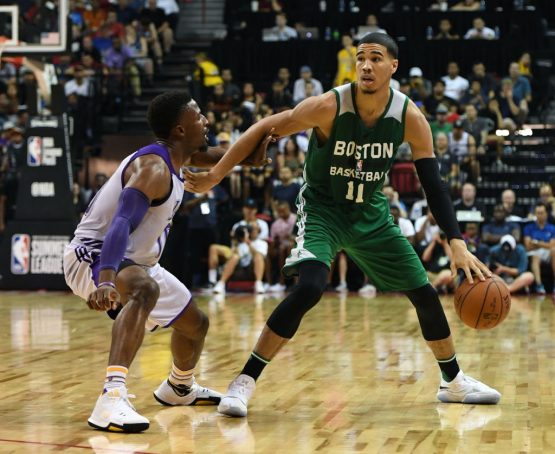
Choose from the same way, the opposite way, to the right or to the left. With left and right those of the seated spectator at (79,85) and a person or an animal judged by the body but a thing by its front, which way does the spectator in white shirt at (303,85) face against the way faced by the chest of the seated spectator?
the same way

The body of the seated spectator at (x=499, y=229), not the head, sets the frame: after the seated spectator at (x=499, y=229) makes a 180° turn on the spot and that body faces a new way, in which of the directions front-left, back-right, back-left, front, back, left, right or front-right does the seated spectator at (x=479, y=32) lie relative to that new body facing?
front

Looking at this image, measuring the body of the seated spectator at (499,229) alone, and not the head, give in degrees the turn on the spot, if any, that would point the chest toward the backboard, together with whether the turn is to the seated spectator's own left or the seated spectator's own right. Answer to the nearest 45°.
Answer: approximately 90° to the seated spectator's own right

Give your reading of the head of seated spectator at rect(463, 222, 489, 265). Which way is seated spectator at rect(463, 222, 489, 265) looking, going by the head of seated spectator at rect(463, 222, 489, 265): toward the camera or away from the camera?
toward the camera

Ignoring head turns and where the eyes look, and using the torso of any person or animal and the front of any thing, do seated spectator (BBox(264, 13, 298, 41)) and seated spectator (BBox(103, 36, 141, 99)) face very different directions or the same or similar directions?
same or similar directions

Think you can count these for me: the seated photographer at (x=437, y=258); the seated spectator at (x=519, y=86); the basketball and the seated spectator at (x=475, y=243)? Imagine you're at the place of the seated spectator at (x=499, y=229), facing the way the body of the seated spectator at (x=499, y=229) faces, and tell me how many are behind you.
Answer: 1

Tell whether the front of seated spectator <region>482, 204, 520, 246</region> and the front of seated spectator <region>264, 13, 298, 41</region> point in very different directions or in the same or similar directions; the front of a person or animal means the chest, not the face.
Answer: same or similar directions

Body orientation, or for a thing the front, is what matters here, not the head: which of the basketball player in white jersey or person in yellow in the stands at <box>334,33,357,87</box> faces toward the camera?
the person in yellow in the stands

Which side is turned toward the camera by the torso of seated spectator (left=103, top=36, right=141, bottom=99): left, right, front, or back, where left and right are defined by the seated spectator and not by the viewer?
front

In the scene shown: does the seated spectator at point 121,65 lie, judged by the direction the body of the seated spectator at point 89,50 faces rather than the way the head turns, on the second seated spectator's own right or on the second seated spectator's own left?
on the second seated spectator's own left

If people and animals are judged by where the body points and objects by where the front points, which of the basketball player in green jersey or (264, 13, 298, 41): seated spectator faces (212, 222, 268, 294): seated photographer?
(264, 13, 298, 41): seated spectator

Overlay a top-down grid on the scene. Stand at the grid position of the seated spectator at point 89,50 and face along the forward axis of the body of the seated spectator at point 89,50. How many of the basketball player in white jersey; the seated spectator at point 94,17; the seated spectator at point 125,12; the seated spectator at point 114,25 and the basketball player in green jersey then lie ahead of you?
2

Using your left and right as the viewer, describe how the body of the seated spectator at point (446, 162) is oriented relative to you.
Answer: facing the viewer

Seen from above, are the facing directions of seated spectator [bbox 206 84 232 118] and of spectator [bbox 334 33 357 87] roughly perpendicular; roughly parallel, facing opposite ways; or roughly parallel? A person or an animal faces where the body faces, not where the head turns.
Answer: roughly parallel

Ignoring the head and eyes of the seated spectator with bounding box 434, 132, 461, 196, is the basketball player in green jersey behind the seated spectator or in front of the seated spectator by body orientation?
in front

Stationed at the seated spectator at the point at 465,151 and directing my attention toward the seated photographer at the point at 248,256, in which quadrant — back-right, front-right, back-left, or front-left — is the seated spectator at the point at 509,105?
back-right

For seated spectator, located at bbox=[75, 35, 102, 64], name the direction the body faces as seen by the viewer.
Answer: toward the camera

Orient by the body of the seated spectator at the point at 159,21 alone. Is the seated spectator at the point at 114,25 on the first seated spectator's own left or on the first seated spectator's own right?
on the first seated spectator's own right

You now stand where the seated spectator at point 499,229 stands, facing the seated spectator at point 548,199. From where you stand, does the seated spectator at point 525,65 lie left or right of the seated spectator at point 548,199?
left

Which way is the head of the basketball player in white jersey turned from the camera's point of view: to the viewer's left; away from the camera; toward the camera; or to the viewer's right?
to the viewer's right

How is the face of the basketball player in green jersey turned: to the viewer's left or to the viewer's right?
to the viewer's left
